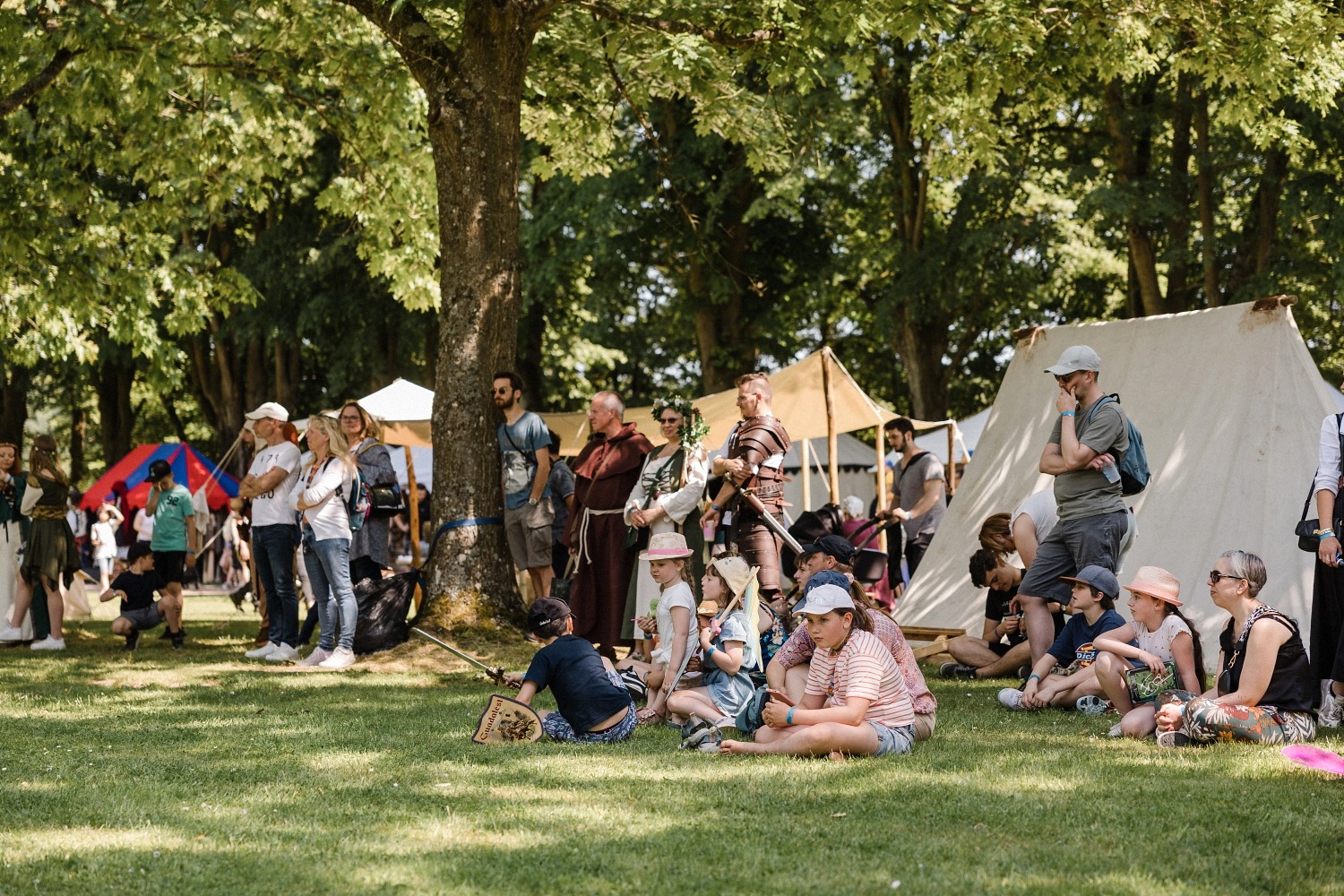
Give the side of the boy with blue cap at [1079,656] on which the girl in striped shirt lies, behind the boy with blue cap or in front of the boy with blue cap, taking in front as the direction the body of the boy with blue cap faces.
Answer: in front

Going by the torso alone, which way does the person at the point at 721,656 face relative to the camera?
to the viewer's left

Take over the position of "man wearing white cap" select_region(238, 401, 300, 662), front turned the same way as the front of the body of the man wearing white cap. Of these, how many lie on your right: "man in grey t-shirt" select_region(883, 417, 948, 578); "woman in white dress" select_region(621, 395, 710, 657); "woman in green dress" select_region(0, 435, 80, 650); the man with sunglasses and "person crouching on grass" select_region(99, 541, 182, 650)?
2

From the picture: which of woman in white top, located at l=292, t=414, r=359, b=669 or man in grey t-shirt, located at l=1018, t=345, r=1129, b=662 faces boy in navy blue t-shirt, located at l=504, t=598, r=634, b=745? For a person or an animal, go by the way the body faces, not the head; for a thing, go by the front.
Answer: the man in grey t-shirt

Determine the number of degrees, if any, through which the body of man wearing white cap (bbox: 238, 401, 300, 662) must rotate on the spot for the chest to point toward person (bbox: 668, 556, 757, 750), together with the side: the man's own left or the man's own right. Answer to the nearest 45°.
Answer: approximately 90° to the man's own left

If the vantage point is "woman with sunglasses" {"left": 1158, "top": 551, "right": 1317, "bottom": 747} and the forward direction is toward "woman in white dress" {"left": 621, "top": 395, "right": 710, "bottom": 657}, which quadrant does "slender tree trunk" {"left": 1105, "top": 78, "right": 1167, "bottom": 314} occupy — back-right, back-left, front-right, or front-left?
front-right

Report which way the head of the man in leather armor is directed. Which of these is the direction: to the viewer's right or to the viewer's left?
to the viewer's left

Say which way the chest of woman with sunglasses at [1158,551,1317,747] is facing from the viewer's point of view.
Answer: to the viewer's left
